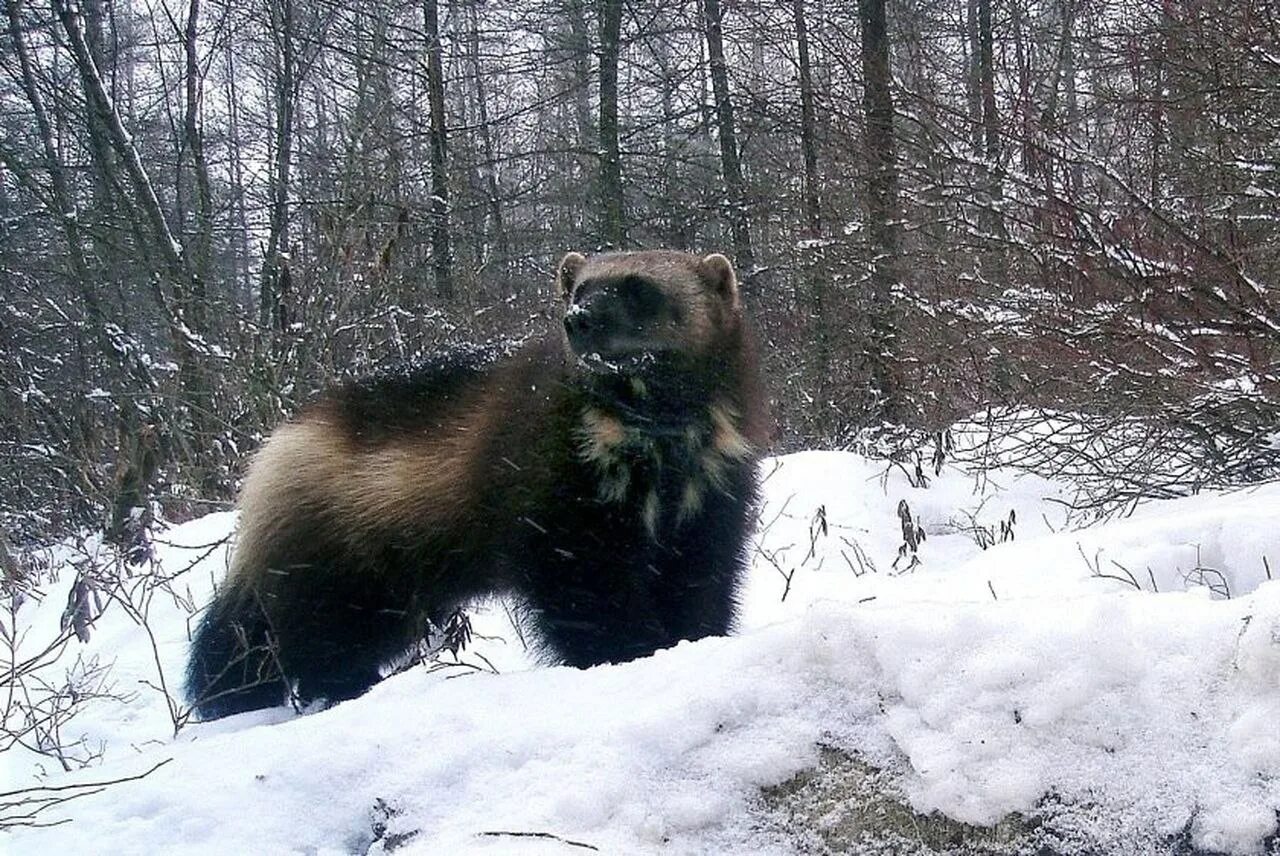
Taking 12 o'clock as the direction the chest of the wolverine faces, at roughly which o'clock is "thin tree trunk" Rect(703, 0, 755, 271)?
The thin tree trunk is roughly at 8 o'clock from the wolverine.

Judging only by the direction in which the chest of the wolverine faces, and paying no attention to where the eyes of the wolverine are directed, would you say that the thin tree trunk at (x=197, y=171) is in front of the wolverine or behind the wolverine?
behind

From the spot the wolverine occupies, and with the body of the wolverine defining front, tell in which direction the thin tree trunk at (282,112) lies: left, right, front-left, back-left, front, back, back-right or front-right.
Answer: back-left

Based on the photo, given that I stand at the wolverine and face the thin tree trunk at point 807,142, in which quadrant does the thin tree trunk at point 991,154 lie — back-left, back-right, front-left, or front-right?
front-right

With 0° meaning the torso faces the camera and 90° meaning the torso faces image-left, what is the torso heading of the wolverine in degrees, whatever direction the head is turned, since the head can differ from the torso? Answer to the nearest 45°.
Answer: approximately 315°

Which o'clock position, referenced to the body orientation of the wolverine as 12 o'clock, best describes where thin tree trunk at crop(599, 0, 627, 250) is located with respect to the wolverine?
The thin tree trunk is roughly at 8 o'clock from the wolverine.

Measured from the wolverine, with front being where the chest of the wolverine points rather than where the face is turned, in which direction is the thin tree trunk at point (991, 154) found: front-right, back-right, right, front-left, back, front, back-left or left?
left

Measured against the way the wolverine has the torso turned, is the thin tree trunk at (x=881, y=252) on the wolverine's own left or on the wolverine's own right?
on the wolverine's own left

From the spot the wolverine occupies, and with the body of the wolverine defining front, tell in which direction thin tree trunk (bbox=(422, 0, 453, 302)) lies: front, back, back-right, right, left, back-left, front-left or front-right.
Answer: back-left

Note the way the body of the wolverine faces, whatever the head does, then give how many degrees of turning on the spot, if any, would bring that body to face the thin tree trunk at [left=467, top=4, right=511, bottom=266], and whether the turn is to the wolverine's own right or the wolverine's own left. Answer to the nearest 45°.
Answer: approximately 135° to the wolverine's own left

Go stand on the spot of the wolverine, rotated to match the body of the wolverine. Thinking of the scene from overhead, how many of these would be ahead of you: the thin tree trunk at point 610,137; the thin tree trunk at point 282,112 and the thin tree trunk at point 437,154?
0
